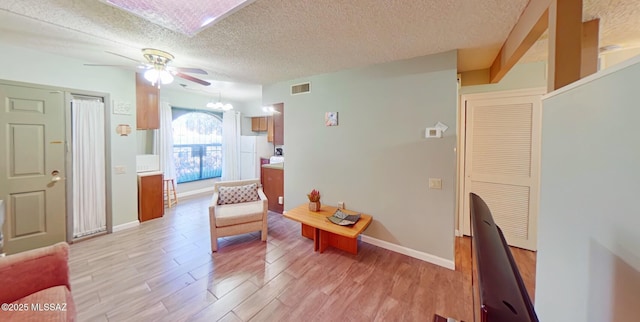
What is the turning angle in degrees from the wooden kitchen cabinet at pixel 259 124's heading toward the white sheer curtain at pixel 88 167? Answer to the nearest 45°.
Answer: approximately 45° to its right

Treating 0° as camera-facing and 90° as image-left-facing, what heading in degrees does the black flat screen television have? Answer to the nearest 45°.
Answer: approximately 90°

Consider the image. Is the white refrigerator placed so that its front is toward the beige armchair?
yes

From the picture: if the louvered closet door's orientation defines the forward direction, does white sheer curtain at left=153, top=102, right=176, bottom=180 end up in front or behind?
in front

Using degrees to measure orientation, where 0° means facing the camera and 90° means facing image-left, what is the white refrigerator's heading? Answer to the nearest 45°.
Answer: approximately 0°

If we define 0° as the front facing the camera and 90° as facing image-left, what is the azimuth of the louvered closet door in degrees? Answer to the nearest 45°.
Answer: approximately 45°

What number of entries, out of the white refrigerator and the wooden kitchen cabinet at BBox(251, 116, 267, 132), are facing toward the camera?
2

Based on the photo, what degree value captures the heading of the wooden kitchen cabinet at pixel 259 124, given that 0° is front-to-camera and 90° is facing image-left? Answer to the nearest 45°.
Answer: approximately 0°

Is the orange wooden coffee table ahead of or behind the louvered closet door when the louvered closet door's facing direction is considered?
ahead

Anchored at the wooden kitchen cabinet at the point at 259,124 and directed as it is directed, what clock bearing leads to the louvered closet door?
The louvered closet door is roughly at 11 o'clock from the wooden kitchen cabinet.
